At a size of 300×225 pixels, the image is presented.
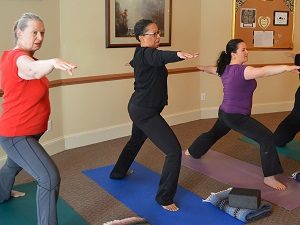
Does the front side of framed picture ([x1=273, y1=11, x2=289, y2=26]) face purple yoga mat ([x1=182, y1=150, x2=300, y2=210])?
yes

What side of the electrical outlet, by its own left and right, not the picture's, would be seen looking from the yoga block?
front

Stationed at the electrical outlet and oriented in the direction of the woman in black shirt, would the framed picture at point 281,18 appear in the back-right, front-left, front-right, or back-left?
back-left

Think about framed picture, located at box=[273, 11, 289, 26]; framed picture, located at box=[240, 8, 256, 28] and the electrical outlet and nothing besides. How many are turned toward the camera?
3

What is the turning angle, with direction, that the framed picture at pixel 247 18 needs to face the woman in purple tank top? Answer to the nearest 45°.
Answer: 0° — it already faces them

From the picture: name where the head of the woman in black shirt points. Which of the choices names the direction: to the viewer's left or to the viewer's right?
to the viewer's right

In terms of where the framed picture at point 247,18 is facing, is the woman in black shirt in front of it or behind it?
in front

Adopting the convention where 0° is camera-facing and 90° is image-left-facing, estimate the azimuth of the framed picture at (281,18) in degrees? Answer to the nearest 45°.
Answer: approximately 0°

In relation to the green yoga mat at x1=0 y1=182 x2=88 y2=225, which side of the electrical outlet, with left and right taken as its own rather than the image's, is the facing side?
front

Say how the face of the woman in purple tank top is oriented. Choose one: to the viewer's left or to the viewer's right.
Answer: to the viewer's right

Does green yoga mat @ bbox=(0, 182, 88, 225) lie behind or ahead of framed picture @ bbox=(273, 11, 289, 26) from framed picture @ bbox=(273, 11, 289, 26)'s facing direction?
ahead

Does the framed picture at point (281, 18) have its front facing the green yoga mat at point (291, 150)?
yes

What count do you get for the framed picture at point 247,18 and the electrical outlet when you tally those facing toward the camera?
2
